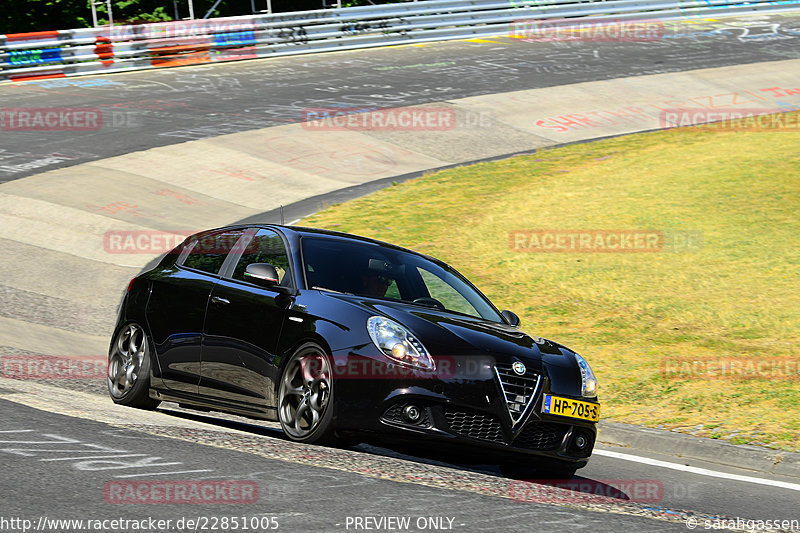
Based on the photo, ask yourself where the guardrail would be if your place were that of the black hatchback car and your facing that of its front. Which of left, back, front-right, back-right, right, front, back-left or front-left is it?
back-left

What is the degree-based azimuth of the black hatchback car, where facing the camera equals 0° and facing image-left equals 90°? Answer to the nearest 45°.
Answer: approximately 315°
